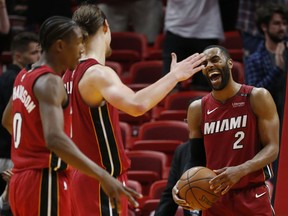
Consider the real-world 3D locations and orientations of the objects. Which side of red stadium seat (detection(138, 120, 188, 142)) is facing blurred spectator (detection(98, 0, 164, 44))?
back

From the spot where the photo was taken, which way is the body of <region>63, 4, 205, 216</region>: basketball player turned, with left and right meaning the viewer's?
facing away from the viewer and to the right of the viewer

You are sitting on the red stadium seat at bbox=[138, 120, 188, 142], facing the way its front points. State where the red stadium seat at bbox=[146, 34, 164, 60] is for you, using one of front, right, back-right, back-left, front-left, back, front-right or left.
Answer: back

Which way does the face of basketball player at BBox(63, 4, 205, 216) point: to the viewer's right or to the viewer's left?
to the viewer's right

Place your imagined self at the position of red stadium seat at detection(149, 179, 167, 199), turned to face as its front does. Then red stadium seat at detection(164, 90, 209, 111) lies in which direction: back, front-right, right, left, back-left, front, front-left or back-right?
back

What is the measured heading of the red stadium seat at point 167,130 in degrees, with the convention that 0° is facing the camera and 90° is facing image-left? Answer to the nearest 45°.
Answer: approximately 0°

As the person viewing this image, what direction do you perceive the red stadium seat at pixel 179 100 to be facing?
facing the viewer

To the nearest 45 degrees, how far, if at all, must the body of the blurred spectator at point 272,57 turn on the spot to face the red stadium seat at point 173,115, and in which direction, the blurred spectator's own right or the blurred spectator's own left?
approximately 135° to the blurred spectator's own right

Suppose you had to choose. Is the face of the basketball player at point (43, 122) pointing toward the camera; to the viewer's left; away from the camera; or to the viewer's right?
to the viewer's right

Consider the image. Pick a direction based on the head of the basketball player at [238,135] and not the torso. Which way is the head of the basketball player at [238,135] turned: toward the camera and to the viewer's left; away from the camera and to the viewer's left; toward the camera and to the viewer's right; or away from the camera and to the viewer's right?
toward the camera and to the viewer's left

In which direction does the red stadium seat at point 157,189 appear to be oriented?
toward the camera

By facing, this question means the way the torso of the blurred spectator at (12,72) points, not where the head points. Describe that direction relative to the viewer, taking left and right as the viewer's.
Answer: facing to the right of the viewer

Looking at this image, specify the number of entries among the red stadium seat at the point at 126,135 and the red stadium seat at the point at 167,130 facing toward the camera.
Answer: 2
